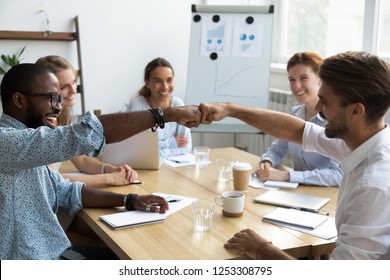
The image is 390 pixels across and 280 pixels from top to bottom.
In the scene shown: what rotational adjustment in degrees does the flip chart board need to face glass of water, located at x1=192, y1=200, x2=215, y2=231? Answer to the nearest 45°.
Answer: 0° — it already faces it

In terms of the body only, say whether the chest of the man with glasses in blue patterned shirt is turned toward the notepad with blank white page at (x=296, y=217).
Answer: yes

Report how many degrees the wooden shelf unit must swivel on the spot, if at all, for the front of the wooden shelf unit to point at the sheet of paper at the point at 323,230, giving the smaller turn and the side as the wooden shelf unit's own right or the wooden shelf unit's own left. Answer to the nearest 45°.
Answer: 0° — it already faces it

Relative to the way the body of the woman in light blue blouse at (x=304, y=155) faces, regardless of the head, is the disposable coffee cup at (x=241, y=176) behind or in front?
in front

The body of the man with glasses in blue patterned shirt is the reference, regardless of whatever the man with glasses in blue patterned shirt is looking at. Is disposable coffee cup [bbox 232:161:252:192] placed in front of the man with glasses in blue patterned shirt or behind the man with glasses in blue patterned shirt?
in front

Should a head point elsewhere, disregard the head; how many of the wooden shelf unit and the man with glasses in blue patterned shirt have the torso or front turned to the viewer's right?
1

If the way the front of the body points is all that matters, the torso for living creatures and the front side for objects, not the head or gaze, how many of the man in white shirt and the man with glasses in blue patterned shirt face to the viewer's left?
1

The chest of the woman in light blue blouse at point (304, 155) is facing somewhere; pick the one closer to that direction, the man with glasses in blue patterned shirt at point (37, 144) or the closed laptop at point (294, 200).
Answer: the man with glasses in blue patterned shirt

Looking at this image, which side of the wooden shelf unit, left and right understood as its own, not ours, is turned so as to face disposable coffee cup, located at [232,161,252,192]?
front

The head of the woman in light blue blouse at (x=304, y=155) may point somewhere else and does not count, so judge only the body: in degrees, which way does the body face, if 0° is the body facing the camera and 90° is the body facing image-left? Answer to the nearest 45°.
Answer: approximately 45°

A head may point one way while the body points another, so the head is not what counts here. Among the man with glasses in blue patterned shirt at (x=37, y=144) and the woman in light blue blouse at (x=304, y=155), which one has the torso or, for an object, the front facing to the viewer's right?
the man with glasses in blue patterned shirt

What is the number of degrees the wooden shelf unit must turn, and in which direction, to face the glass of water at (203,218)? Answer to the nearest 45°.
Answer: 0° — it already faces it
